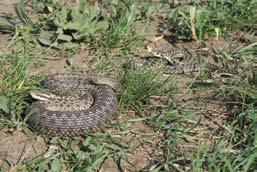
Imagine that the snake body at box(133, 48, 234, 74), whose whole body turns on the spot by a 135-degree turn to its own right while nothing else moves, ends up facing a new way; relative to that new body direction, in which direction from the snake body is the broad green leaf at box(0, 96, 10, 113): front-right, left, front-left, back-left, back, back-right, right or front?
back

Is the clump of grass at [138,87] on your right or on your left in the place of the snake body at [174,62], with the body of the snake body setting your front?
on your left

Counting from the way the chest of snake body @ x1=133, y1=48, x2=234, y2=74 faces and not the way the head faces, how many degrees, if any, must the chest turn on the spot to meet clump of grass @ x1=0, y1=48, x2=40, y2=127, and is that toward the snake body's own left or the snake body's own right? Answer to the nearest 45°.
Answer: approximately 45° to the snake body's own left

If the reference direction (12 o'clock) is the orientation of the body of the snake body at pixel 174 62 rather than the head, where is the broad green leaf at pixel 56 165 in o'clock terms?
The broad green leaf is roughly at 10 o'clock from the snake body.

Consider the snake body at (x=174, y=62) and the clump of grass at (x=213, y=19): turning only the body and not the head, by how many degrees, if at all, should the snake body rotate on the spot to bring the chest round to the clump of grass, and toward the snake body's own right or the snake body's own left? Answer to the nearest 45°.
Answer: approximately 135° to the snake body's own right

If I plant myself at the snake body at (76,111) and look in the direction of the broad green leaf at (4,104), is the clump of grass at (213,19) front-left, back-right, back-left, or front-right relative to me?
back-right

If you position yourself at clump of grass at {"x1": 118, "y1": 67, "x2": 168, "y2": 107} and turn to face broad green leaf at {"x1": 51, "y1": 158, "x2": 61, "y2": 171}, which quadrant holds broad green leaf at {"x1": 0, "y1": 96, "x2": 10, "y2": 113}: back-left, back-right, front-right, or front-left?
front-right

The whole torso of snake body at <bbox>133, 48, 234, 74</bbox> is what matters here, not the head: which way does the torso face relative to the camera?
to the viewer's left

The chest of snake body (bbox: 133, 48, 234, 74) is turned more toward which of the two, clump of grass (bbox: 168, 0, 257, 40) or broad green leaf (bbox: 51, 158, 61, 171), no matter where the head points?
the broad green leaf
